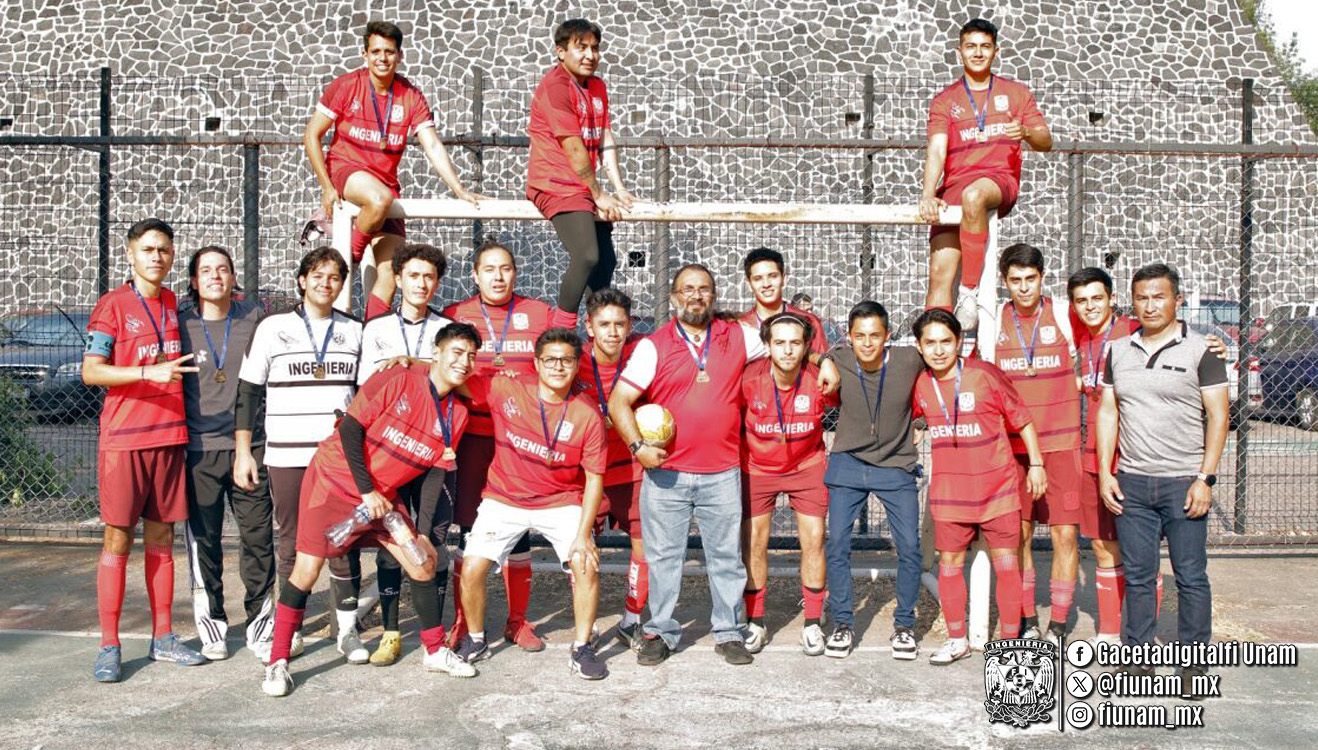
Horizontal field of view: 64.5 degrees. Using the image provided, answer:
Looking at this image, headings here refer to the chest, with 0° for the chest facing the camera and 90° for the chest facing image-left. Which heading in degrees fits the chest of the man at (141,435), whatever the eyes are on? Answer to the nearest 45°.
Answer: approximately 315°

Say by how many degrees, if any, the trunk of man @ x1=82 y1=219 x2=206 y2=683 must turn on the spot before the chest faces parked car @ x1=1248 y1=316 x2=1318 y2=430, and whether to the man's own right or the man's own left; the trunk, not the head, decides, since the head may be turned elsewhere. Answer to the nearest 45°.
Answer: approximately 45° to the man's own left
